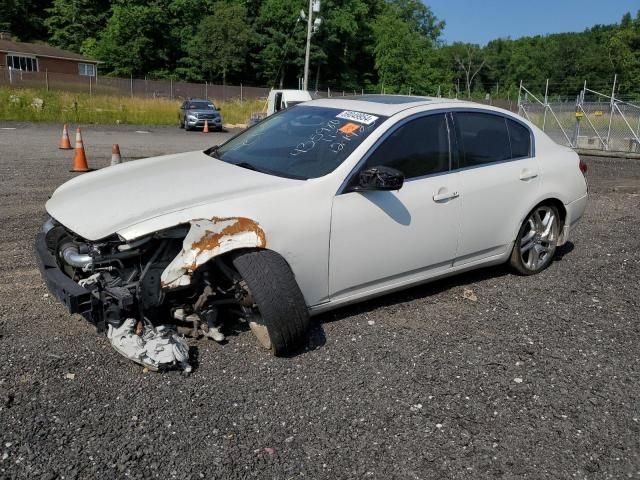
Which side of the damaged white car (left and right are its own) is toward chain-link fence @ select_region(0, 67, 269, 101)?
right

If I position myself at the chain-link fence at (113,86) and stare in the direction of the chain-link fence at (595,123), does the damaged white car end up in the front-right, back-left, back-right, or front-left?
front-right

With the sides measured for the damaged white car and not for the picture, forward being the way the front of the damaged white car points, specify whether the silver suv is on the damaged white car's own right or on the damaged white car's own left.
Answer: on the damaged white car's own right

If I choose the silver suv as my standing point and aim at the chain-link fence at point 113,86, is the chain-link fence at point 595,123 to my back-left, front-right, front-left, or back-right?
back-right

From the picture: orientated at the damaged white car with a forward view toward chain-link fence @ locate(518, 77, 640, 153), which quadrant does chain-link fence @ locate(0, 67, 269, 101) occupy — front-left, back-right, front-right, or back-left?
front-left

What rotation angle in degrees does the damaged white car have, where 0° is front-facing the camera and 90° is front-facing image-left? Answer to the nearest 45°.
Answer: approximately 45°

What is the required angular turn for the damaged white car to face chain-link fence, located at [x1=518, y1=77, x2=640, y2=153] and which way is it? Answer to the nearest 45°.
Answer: approximately 180°
